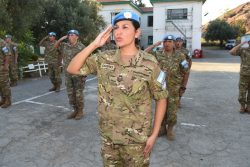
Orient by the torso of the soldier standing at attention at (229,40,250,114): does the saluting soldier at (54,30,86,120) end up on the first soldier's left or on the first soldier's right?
on the first soldier's right

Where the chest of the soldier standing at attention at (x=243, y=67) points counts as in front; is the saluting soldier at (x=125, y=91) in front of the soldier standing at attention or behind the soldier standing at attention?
in front

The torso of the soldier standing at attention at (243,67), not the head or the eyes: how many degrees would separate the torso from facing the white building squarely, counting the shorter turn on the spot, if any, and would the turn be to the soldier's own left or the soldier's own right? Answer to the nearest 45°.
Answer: approximately 180°

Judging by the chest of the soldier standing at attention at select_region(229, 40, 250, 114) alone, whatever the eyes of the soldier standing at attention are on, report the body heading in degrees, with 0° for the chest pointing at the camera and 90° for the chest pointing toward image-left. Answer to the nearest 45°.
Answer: approximately 0°

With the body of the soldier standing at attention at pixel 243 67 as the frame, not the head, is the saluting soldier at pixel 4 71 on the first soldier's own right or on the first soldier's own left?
on the first soldier's own right

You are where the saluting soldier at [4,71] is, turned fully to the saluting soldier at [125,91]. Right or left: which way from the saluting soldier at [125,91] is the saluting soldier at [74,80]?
left

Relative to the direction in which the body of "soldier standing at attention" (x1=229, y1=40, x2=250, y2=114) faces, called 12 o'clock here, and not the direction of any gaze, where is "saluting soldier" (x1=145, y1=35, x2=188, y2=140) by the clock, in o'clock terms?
The saluting soldier is roughly at 1 o'clock from the soldier standing at attention.

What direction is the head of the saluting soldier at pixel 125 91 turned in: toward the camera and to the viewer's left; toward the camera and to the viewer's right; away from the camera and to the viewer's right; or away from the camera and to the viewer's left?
toward the camera and to the viewer's left
